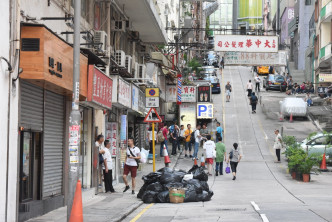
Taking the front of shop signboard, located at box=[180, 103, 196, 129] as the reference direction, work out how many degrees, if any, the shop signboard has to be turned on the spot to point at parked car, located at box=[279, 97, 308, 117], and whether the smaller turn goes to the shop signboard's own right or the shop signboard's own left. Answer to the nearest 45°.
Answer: approximately 90° to the shop signboard's own left

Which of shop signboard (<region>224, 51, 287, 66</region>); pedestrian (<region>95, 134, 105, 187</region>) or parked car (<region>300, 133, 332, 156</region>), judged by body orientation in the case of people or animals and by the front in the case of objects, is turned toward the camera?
the shop signboard

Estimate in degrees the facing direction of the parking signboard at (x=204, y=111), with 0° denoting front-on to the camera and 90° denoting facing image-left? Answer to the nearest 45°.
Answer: approximately 0°

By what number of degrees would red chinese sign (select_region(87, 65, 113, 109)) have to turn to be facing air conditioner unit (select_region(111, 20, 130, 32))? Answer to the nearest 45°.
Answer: approximately 135° to its left

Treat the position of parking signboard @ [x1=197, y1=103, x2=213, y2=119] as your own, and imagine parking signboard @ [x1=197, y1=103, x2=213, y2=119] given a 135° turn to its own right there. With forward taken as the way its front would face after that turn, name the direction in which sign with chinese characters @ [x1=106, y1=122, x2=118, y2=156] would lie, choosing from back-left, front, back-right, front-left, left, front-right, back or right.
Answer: back-left

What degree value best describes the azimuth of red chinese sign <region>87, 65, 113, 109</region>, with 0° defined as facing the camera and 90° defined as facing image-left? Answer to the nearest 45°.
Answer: approximately 315°

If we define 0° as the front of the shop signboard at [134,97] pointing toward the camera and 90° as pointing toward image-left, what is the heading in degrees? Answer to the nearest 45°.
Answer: approximately 315°

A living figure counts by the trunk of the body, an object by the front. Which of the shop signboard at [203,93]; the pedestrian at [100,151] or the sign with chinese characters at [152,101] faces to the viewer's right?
the pedestrian
